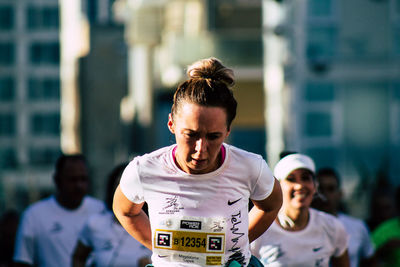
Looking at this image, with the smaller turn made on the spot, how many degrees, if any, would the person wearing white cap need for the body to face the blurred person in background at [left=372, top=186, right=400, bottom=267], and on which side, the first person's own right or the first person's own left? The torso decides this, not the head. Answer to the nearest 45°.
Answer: approximately 180°

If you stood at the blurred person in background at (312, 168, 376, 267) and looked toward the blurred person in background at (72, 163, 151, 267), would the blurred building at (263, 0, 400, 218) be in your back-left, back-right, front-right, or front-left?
back-right

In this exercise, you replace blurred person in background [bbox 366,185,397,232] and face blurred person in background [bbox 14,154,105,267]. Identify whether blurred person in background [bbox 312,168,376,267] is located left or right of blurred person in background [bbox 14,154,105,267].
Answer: left

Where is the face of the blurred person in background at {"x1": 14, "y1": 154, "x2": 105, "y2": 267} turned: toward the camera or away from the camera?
toward the camera

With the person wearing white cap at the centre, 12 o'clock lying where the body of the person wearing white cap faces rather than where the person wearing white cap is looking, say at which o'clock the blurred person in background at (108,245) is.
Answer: The blurred person in background is roughly at 4 o'clock from the person wearing white cap.

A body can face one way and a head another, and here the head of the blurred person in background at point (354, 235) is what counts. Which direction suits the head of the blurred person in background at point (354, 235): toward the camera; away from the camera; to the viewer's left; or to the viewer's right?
toward the camera

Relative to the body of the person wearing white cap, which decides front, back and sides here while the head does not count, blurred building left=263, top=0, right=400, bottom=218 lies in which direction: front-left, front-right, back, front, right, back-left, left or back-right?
back

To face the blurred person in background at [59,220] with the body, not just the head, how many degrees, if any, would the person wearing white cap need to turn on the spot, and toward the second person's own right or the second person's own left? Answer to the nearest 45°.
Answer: approximately 135° to the second person's own right

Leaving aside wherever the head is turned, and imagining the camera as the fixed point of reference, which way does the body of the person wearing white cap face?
toward the camera
